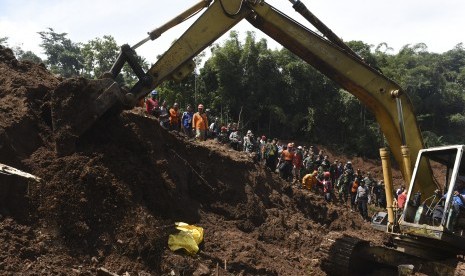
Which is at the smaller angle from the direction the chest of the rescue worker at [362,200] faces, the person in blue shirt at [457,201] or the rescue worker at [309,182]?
the rescue worker

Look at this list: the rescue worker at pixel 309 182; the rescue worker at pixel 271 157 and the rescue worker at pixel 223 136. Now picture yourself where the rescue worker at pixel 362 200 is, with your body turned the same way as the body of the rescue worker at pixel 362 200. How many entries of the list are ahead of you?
3

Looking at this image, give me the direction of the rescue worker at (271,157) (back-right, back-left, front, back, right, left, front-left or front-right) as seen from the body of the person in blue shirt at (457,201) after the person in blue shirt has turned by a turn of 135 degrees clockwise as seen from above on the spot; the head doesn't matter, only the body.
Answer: left

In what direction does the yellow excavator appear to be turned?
to the viewer's left

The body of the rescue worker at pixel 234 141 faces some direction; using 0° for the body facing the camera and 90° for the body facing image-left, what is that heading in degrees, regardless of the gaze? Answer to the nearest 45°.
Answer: approximately 45°

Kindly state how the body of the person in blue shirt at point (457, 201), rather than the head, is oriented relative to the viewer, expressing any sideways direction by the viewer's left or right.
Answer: facing to the left of the viewer

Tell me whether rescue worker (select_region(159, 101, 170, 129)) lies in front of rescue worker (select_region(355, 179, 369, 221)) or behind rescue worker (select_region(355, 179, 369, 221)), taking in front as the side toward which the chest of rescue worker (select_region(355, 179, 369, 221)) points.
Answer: in front
